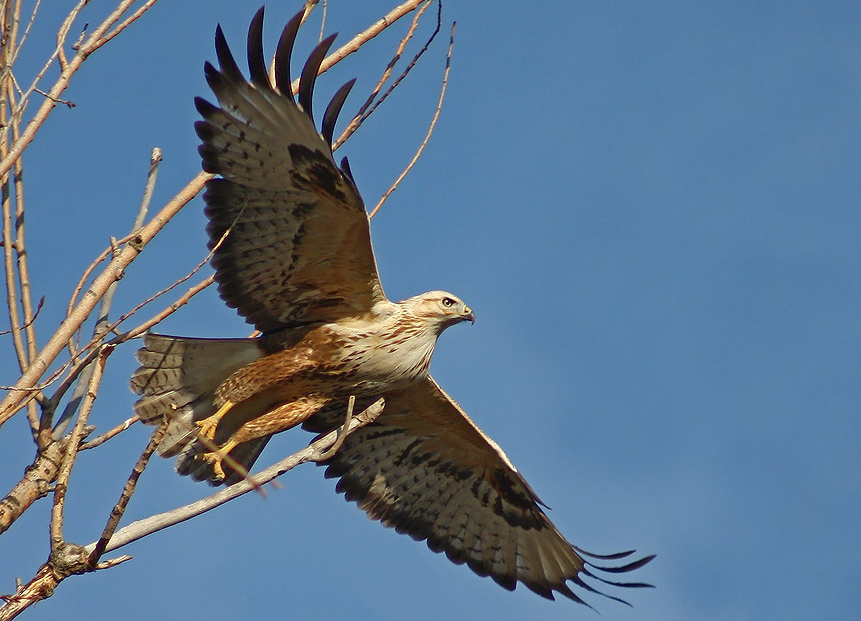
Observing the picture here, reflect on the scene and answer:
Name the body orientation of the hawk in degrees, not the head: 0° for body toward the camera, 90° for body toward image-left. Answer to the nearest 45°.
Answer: approximately 270°
